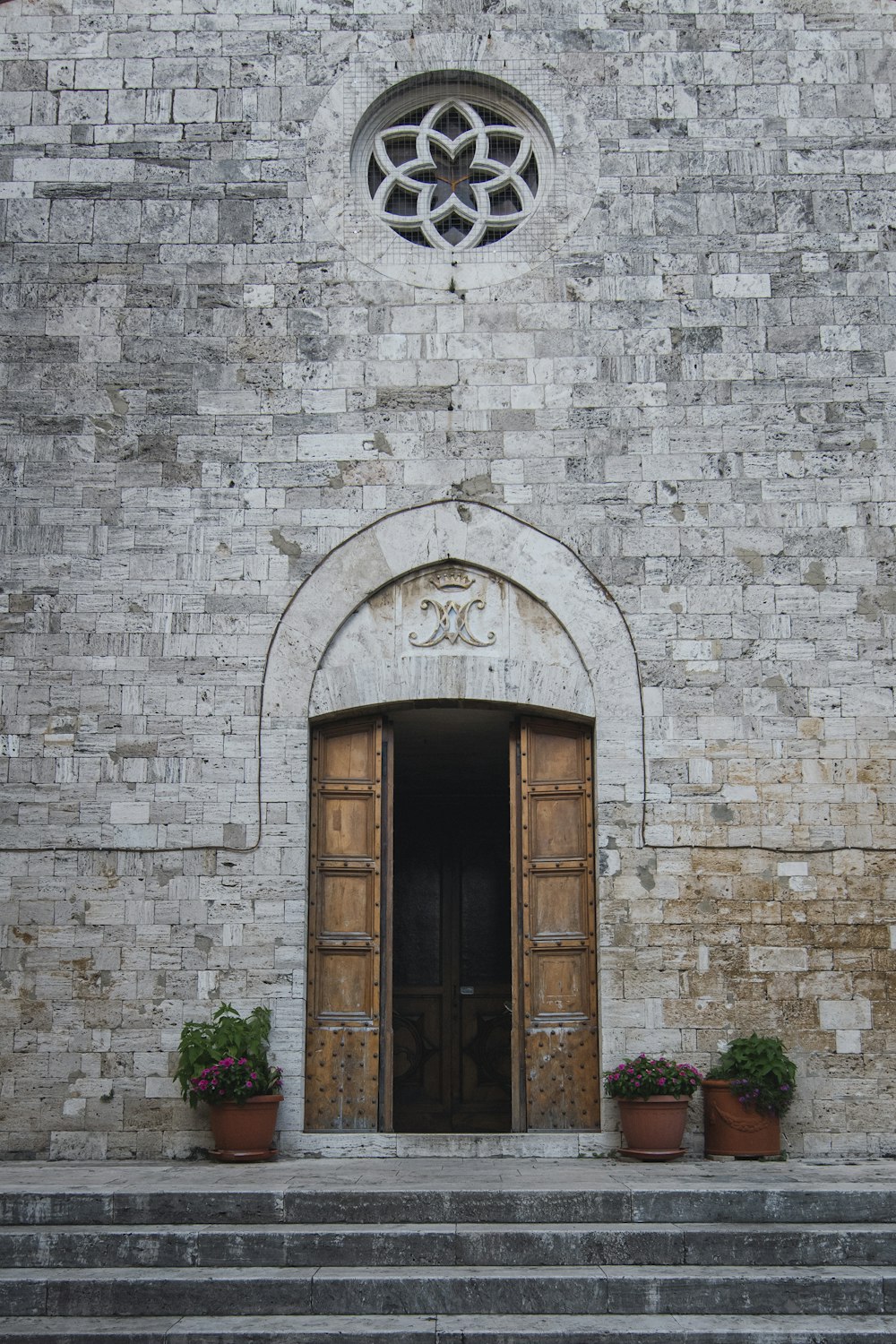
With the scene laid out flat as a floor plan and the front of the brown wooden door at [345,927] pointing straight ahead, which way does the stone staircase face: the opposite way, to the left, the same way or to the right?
the same way

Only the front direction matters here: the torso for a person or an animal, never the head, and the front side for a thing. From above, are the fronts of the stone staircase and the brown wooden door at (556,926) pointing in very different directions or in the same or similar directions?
same or similar directions

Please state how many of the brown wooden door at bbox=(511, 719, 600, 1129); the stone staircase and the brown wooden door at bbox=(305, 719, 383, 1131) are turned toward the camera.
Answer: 3

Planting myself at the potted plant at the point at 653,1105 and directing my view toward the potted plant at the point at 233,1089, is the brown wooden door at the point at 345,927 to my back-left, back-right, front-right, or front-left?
front-right

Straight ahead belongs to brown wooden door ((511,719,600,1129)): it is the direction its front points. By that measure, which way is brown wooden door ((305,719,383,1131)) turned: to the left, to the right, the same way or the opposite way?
the same way

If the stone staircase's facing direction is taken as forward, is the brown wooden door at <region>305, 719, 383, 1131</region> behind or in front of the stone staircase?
behind

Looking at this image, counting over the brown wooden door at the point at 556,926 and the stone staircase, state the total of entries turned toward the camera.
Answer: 2

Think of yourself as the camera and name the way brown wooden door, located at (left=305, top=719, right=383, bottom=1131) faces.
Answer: facing the viewer

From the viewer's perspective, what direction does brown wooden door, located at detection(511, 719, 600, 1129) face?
toward the camera

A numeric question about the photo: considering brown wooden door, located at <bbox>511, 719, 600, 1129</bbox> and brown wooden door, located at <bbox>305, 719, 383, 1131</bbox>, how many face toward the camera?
2

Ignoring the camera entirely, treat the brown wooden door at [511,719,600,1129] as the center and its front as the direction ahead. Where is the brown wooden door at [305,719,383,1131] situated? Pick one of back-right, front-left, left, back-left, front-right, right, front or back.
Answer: right

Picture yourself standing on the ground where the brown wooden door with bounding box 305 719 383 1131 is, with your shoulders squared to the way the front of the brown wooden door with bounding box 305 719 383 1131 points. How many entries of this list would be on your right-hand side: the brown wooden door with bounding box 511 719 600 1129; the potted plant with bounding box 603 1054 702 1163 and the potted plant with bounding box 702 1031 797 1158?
0

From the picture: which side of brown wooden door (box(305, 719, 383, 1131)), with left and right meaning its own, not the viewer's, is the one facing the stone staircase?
front
